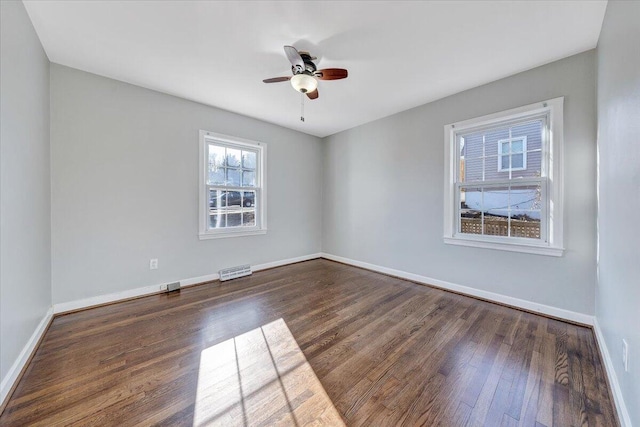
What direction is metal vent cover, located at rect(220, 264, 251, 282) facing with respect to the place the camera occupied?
facing the viewer and to the right of the viewer

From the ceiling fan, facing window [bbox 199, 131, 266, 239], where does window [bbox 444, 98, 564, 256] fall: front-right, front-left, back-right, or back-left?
back-right

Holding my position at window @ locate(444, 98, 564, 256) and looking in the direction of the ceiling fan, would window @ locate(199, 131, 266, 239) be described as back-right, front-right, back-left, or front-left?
front-right

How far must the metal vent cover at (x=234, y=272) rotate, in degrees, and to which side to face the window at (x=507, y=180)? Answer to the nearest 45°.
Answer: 0° — it already faces it
